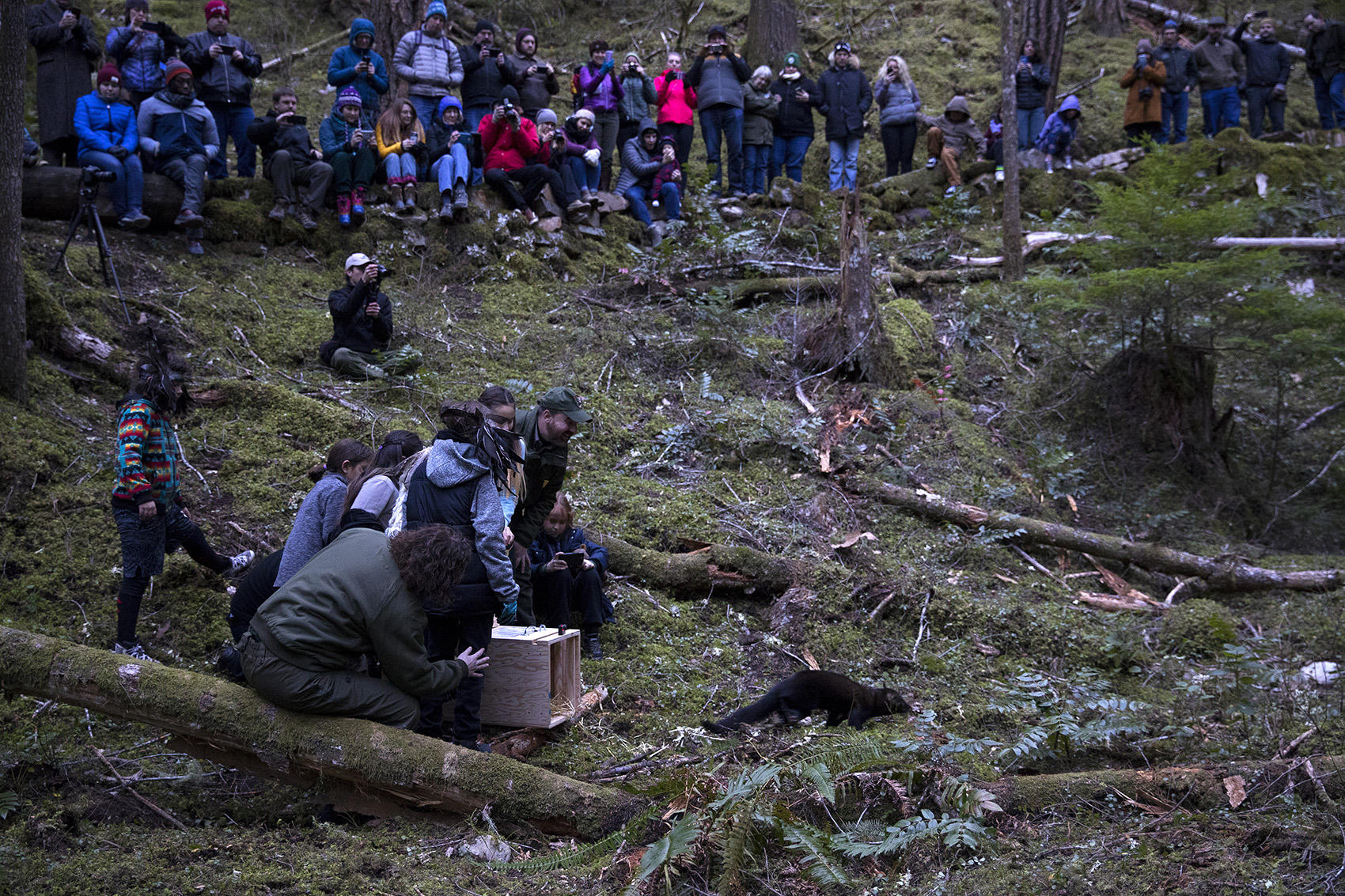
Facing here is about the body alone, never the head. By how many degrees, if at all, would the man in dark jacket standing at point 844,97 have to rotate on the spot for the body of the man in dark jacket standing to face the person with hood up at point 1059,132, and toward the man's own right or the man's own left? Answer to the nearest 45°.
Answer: approximately 135° to the man's own left

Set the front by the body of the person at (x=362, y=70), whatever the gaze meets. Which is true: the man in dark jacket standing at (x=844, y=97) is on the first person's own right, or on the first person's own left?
on the first person's own left

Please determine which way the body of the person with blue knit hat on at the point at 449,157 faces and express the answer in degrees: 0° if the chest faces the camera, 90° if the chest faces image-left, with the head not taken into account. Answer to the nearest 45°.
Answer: approximately 0°

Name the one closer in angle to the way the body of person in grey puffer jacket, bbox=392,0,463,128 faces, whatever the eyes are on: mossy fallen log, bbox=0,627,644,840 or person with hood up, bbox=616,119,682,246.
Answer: the mossy fallen log

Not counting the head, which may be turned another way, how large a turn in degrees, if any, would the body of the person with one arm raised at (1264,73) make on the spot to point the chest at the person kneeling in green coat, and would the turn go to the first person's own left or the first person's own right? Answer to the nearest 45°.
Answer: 0° — they already face them

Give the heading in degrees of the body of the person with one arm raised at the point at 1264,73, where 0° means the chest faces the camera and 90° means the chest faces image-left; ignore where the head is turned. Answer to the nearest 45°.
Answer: approximately 0°

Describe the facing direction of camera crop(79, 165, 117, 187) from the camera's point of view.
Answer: facing to the right of the viewer

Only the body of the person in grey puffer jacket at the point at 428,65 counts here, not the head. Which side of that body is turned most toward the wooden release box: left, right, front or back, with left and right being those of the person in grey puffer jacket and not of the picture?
front
